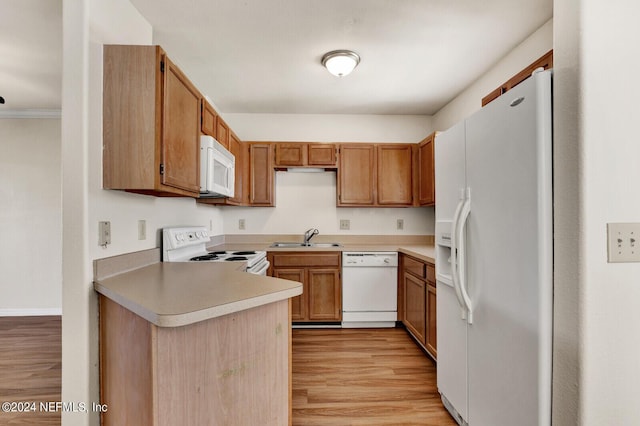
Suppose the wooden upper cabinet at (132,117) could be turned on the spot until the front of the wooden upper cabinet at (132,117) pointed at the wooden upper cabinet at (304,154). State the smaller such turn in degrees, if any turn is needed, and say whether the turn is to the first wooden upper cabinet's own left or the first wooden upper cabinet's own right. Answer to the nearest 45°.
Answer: approximately 90° to the first wooden upper cabinet's own left

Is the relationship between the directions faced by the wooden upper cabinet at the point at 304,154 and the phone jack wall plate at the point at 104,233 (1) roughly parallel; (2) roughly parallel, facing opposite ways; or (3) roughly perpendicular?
roughly perpendicular

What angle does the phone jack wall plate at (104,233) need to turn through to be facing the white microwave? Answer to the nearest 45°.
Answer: approximately 90° to its left

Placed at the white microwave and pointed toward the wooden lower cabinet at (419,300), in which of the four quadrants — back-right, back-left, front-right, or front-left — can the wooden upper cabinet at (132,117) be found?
back-right

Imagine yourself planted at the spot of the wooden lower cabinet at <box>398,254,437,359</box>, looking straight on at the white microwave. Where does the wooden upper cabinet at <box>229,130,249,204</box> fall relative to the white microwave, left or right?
right

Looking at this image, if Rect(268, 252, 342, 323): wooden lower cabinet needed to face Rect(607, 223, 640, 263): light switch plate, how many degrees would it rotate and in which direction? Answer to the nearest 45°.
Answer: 0° — it already faces it

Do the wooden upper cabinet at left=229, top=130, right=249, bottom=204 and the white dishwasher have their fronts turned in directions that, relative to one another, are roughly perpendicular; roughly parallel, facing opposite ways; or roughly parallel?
roughly perpendicular

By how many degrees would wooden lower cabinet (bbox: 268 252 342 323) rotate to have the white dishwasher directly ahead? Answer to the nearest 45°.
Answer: approximately 90° to its left

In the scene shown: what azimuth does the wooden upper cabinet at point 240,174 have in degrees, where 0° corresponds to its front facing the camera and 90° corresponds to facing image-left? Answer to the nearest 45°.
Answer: approximately 270°

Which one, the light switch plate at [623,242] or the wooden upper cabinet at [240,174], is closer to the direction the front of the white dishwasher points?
the light switch plate

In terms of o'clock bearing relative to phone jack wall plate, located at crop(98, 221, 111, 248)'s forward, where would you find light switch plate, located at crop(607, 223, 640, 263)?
light switch plate, located at crop(607, 223, 640, 263) is roughly at 12 o'clock from phone jack wall plate, located at crop(98, 221, 111, 248).

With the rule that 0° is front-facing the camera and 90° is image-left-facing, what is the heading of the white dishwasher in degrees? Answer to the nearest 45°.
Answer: approximately 0°
